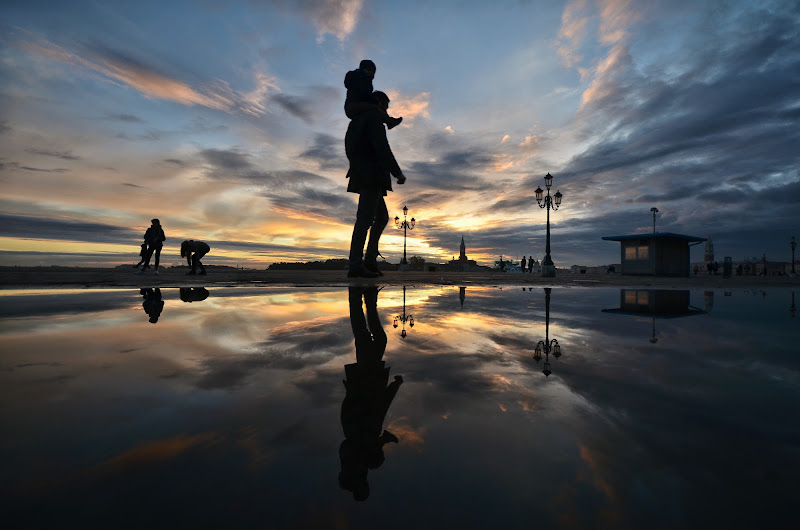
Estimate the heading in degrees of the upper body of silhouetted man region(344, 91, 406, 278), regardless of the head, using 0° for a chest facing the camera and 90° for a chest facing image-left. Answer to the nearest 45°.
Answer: approximately 270°

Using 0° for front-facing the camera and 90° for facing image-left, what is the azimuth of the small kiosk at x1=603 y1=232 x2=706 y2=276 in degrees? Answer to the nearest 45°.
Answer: approximately 45°

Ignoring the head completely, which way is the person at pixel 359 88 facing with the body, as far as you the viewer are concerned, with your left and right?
facing to the right of the viewer

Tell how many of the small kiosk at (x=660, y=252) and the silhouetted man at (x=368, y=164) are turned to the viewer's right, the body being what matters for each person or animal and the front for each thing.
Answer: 1

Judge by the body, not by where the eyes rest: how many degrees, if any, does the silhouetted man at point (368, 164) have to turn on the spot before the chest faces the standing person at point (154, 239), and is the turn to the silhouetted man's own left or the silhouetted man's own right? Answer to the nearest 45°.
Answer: approximately 135° to the silhouetted man's own left

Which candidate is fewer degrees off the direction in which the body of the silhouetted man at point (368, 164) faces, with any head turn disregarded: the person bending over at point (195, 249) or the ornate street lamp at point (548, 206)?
the ornate street lamp

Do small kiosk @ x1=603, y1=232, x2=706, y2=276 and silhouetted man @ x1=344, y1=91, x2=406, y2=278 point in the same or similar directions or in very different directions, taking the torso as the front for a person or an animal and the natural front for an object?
very different directions
